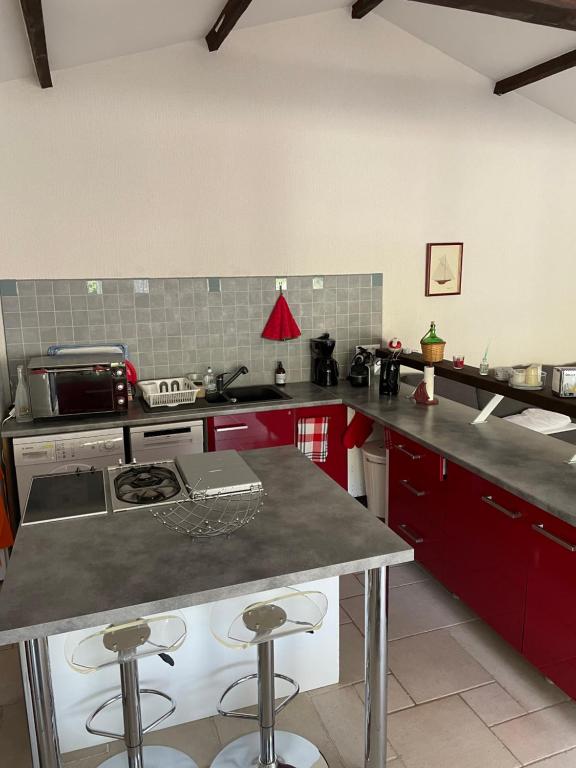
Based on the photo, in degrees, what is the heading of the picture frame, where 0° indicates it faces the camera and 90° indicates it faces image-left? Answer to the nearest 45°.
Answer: approximately 0°

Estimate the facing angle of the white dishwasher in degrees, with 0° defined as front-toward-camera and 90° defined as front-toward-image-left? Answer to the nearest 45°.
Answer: approximately 0°

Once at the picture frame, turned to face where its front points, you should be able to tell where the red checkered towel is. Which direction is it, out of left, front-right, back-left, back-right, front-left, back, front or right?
front-right

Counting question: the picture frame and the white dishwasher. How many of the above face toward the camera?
2

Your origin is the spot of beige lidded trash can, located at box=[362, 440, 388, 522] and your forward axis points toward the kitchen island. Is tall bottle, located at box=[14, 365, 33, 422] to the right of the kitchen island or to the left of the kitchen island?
right

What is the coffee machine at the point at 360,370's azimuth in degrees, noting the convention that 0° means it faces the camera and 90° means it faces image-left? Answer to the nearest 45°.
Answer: approximately 45°

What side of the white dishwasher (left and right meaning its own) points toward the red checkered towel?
left
